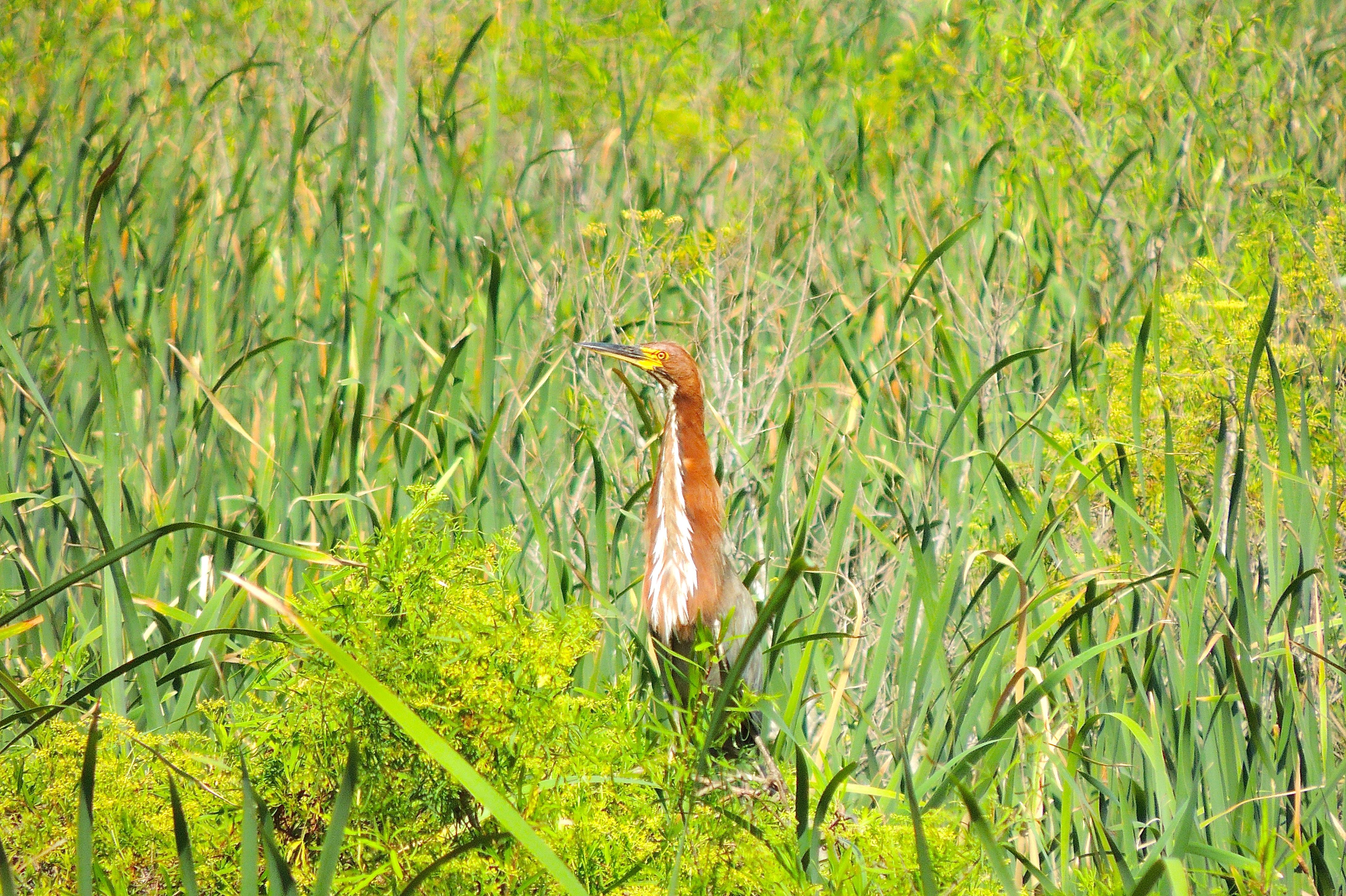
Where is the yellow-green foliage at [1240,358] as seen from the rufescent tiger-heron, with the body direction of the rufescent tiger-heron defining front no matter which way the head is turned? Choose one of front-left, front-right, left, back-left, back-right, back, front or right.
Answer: back-left

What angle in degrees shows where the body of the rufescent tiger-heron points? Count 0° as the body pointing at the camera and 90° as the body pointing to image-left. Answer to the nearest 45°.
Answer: approximately 45°
